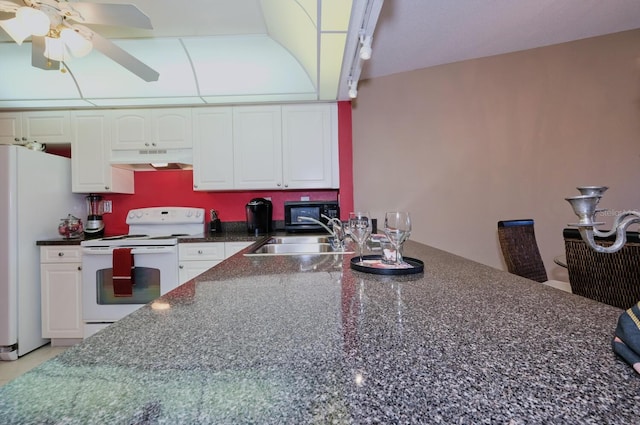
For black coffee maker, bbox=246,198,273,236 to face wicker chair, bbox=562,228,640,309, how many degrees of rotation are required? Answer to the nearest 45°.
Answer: approximately 45° to its left

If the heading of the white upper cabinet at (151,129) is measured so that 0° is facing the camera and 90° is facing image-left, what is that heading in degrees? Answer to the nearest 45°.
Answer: approximately 0°

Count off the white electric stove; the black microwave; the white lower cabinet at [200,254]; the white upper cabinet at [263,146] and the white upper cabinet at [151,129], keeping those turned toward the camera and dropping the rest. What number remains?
5

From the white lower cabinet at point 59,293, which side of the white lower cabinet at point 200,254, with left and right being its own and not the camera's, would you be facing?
right

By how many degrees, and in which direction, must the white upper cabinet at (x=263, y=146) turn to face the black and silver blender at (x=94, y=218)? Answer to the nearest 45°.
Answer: approximately 90° to its right

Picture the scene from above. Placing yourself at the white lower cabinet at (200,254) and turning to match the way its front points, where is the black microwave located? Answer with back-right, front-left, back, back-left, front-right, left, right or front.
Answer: left

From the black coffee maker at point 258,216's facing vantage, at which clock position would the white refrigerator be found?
The white refrigerator is roughly at 3 o'clock from the black coffee maker.

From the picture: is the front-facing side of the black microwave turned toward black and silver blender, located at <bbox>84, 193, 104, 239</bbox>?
no

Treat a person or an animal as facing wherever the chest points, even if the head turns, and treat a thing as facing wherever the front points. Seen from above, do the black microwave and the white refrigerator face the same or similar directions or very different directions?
same or similar directions

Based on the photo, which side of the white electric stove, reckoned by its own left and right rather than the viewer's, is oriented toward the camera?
front

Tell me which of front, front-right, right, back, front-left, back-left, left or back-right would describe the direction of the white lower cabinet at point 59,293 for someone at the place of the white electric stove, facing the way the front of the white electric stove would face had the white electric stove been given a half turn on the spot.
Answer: front-left

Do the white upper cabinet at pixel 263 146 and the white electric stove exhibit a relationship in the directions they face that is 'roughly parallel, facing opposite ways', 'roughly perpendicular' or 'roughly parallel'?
roughly parallel

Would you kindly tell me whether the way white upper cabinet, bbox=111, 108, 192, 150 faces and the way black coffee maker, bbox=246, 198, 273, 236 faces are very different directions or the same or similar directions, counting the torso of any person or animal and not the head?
same or similar directions

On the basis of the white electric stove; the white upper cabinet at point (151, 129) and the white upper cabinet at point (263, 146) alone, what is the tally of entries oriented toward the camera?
3

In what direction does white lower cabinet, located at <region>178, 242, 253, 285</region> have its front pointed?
toward the camera

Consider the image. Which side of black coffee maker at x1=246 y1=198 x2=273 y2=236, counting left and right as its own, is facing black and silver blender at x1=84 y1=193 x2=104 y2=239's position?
right

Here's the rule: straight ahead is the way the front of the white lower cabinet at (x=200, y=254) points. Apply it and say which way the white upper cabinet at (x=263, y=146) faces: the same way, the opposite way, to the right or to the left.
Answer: the same way
